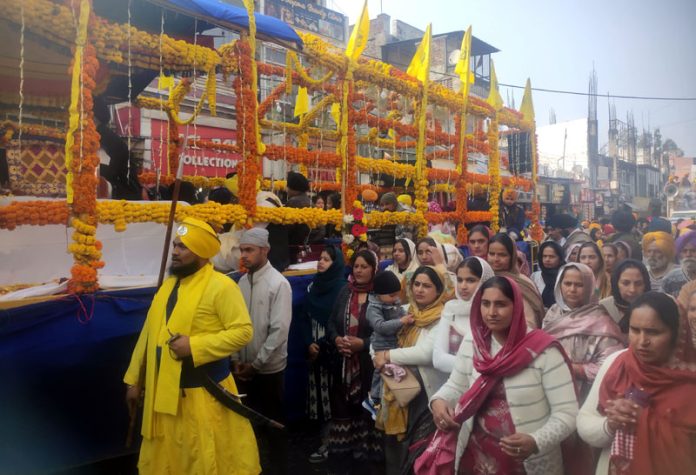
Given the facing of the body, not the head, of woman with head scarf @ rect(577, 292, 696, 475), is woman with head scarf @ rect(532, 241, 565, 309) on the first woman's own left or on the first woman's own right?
on the first woman's own right

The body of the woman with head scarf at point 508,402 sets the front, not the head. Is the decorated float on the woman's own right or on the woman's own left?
on the woman's own right

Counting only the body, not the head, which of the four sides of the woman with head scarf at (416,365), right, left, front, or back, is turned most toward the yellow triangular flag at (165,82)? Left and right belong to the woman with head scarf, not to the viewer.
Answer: right

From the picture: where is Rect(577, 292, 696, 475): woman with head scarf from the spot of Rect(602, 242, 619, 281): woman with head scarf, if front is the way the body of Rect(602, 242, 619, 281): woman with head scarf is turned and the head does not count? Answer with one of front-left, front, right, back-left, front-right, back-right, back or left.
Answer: front-left

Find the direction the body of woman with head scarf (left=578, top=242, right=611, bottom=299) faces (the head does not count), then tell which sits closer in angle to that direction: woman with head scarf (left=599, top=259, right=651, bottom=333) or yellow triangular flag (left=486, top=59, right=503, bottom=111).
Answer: the woman with head scarf

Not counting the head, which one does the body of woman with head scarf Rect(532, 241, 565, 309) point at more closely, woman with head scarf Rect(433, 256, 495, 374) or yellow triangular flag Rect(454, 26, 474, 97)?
the woman with head scarf
